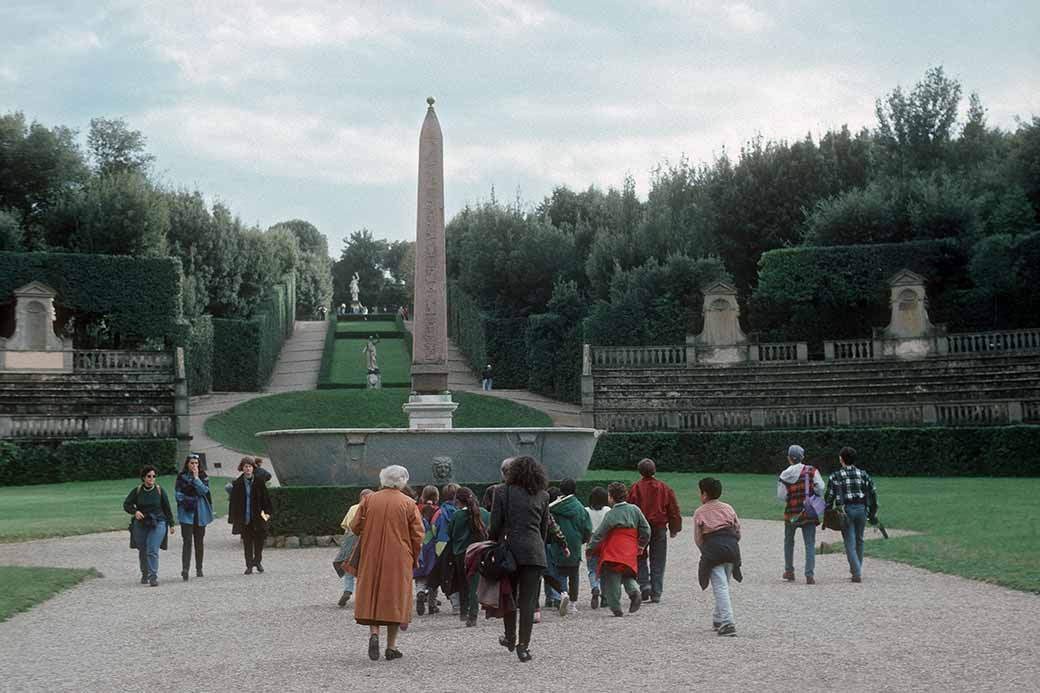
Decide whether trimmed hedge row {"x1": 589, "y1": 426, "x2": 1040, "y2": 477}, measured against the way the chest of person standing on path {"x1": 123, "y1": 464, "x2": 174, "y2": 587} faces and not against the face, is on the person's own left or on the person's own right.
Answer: on the person's own left

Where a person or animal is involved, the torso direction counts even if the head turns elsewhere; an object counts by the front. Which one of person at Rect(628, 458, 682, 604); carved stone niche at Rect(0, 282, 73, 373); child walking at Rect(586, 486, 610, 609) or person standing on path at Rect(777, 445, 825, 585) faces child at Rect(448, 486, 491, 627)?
the carved stone niche

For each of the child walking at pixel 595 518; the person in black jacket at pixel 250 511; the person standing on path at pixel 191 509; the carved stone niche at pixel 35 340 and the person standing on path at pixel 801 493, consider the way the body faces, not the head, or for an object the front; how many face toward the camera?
3

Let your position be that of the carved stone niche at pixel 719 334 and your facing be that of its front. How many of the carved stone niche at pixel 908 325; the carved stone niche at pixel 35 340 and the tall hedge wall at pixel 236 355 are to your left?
1

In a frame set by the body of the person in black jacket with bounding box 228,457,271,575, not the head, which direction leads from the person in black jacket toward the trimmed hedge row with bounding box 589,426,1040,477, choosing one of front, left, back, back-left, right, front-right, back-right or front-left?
back-left

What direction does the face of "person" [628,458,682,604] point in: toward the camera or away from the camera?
away from the camera

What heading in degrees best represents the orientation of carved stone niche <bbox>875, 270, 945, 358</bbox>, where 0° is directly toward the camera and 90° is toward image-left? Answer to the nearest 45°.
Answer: approximately 0°

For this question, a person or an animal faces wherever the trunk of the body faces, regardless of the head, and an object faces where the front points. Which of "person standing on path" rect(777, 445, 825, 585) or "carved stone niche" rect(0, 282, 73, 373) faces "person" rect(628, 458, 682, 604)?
the carved stone niche
